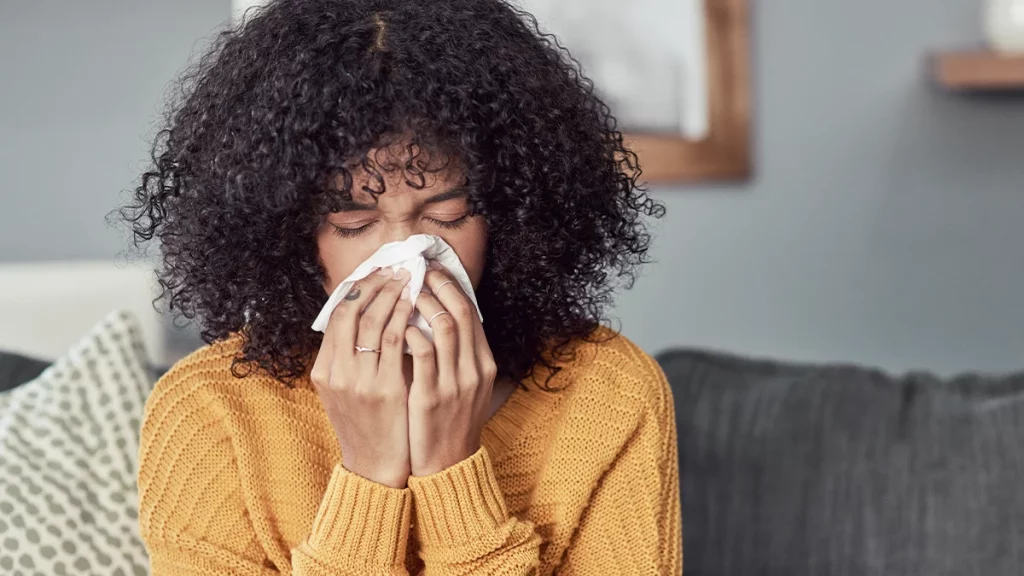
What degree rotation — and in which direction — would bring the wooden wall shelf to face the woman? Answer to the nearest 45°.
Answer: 0° — it already faces them

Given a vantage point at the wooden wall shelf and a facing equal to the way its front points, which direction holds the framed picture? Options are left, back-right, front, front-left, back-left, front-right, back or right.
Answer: right

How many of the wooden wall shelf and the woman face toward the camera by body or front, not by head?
2

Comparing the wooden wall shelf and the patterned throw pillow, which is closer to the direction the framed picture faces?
the patterned throw pillow

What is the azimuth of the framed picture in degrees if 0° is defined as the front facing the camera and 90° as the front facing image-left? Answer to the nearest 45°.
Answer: approximately 0°

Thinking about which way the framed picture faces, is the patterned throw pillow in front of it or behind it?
in front

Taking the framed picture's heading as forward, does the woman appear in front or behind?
in front

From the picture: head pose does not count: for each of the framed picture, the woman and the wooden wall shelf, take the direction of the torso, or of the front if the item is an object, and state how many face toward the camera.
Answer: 3
